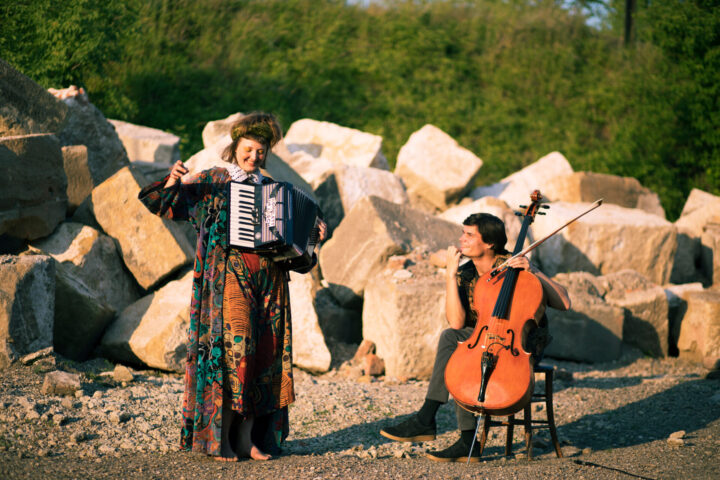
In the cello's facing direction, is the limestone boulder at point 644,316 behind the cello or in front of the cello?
behind

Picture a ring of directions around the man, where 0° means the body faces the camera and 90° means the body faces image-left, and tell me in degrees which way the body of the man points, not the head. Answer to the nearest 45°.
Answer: approximately 45°

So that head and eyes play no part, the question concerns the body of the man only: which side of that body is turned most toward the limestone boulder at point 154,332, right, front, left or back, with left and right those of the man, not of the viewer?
right

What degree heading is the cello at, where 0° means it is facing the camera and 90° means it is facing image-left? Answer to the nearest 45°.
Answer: approximately 0°

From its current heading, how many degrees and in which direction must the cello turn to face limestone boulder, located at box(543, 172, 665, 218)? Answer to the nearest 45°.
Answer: approximately 180°

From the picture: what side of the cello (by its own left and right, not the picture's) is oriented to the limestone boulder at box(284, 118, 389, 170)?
back

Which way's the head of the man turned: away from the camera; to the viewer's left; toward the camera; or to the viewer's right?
to the viewer's left

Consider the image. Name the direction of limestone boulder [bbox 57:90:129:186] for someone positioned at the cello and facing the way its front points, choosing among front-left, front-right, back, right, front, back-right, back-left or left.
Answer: back-right

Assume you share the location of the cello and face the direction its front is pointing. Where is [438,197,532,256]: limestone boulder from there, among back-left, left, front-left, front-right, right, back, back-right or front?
back
